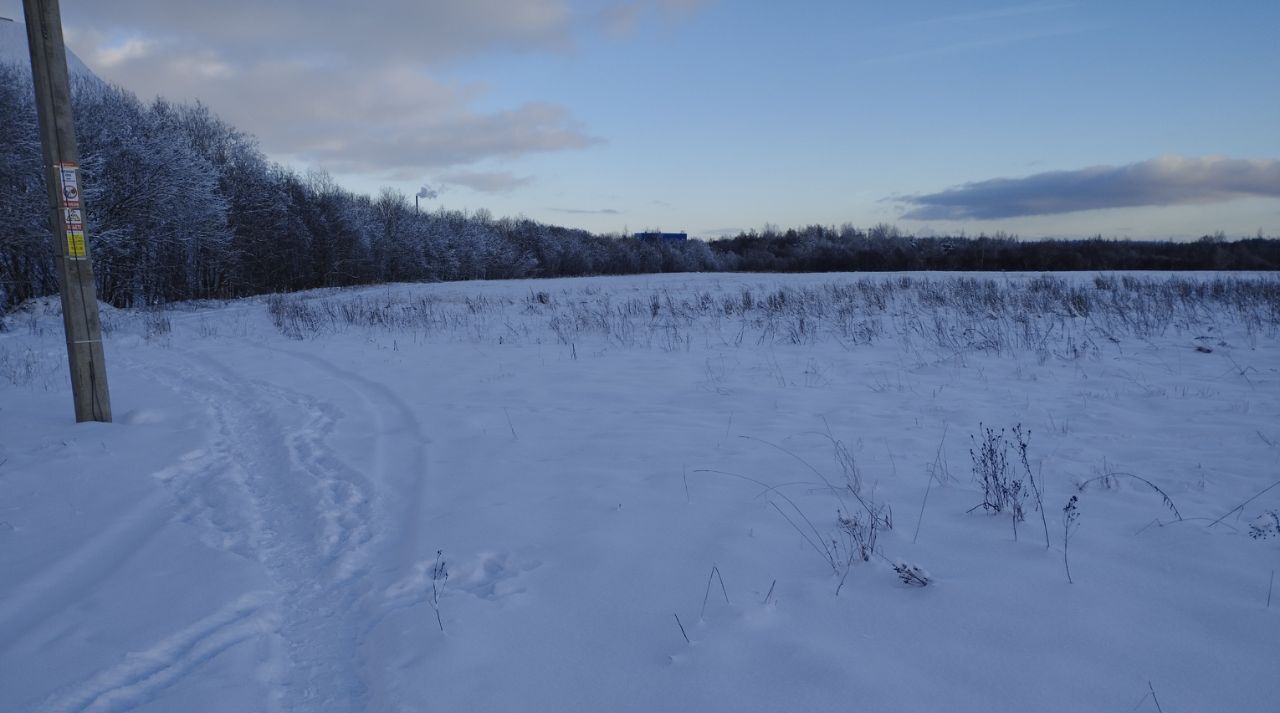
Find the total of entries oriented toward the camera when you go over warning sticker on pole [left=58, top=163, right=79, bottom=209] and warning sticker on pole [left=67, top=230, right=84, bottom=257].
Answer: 2

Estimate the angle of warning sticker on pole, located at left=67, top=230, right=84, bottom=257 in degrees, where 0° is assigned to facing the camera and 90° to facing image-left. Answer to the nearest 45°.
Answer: approximately 0°

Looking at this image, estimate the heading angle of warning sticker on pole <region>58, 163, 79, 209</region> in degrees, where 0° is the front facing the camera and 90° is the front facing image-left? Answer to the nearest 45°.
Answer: approximately 0°
